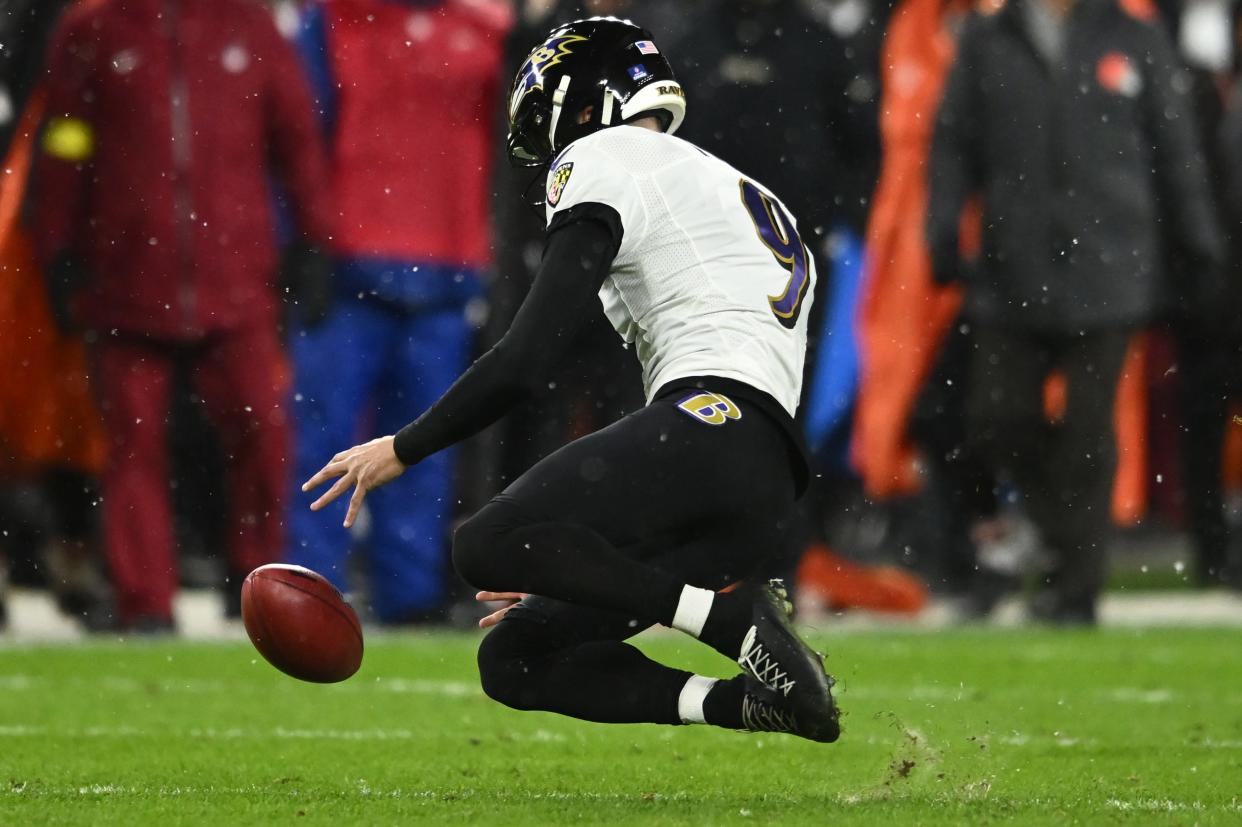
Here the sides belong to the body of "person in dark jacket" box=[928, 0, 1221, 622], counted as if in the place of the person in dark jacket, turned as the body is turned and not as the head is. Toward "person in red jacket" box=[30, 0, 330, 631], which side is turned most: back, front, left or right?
right

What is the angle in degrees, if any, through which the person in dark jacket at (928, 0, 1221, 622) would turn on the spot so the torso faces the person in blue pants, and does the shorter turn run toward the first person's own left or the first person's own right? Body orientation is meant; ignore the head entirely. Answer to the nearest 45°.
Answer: approximately 90° to the first person's own right

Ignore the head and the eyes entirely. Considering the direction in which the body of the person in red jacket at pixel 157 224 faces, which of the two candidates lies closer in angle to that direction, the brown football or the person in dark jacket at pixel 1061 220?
the brown football

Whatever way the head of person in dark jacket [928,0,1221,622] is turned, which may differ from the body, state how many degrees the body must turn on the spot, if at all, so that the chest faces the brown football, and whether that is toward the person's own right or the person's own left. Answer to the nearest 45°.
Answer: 0° — they already face it

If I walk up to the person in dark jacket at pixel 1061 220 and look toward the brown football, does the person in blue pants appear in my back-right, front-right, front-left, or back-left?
front-right

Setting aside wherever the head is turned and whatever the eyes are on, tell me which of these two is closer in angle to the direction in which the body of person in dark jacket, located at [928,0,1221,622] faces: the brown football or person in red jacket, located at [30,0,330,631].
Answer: the brown football

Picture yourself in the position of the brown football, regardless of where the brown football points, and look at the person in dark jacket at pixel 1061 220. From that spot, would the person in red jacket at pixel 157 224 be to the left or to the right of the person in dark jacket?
left

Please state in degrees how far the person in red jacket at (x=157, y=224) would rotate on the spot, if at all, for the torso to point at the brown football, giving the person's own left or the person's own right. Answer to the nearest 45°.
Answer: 0° — they already face it

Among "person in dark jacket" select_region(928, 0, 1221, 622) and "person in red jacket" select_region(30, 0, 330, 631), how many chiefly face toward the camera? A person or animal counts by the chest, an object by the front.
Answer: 2

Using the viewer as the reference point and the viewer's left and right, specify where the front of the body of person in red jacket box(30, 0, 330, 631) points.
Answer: facing the viewer

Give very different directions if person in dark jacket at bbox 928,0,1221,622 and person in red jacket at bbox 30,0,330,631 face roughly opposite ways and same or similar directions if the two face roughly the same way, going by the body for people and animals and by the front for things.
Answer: same or similar directions

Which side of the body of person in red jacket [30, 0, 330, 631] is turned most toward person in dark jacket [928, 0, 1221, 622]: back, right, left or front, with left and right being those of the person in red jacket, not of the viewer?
left

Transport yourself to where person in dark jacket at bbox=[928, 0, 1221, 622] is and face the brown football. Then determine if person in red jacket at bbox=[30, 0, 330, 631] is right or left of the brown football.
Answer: right

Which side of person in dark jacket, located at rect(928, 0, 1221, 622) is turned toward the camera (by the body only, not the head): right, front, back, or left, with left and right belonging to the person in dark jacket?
front

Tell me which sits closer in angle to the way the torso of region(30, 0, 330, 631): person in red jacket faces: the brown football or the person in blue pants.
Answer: the brown football
